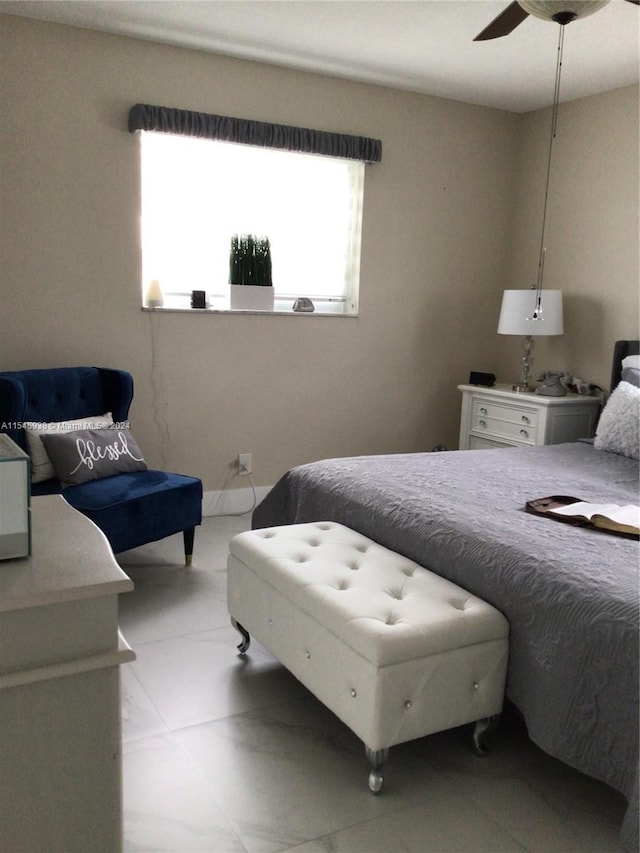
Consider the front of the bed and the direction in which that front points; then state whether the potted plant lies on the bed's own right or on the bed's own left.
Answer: on the bed's own right

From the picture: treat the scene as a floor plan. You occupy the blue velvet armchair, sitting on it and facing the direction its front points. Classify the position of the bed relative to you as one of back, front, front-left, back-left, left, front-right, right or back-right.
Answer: front

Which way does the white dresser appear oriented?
to the viewer's right

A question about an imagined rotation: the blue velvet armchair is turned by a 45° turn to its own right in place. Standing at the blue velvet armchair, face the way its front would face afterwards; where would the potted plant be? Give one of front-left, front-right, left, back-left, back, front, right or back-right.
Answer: back-left

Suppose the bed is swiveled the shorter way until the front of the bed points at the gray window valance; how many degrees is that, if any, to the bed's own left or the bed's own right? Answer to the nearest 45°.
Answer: approximately 90° to the bed's own right

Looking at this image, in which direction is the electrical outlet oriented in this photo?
toward the camera

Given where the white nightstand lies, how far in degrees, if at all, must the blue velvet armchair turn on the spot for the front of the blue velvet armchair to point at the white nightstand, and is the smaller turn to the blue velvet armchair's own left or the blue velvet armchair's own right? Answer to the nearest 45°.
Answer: approximately 45° to the blue velvet armchair's own left

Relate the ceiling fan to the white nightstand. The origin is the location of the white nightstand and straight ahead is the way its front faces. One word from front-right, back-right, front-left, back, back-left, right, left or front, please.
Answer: front-left

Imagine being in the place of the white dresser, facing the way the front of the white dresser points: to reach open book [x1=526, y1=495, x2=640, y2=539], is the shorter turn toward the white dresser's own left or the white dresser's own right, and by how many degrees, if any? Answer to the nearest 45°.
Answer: approximately 45° to the white dresser's own left

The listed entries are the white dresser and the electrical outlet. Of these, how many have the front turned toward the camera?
1

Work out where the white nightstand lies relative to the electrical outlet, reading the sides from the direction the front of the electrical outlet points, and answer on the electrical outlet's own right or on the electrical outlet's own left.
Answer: on the electrical outlet's own left

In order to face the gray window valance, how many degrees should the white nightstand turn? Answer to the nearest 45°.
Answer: approximately 45° to its right

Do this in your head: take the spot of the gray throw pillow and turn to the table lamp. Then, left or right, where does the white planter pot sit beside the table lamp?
left
